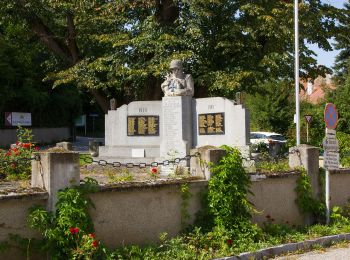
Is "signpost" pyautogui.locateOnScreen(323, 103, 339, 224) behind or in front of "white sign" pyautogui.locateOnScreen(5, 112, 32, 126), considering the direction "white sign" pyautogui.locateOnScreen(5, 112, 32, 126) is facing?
in front

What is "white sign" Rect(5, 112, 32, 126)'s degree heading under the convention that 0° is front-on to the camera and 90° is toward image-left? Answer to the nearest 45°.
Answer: approximately 0°

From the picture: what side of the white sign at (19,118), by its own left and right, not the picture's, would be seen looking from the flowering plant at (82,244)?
front

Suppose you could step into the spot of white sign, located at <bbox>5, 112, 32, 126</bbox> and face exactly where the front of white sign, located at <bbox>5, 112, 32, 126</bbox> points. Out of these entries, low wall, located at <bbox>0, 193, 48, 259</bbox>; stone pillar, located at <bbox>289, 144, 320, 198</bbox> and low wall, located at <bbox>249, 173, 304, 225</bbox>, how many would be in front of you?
3

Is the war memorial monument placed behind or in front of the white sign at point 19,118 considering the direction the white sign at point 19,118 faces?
in front

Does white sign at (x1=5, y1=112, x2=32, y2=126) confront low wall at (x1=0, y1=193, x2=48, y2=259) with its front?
yes

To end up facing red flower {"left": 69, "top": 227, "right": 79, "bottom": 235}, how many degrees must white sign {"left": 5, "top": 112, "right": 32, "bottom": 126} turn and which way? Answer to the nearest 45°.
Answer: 0° — it already faces it

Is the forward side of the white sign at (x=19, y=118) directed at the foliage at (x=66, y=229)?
yes

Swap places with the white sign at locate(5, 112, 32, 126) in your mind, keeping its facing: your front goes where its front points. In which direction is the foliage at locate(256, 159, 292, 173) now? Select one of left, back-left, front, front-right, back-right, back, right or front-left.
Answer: front

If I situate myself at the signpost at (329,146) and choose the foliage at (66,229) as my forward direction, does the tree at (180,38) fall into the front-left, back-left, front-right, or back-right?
back-right

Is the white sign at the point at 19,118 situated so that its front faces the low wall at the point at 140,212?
yes

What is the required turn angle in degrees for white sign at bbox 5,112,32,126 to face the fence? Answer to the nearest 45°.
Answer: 0° — it already faces it

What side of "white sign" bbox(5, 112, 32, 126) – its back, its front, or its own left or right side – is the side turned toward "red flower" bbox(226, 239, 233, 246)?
front
